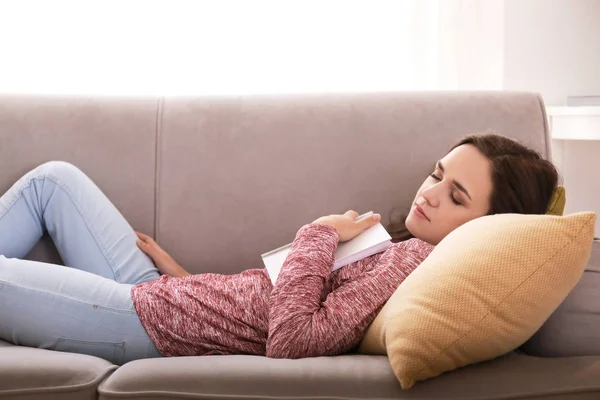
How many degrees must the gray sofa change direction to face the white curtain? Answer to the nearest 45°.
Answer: approximately 180°

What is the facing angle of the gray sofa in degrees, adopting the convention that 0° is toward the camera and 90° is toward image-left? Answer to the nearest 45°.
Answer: approximately 0°
